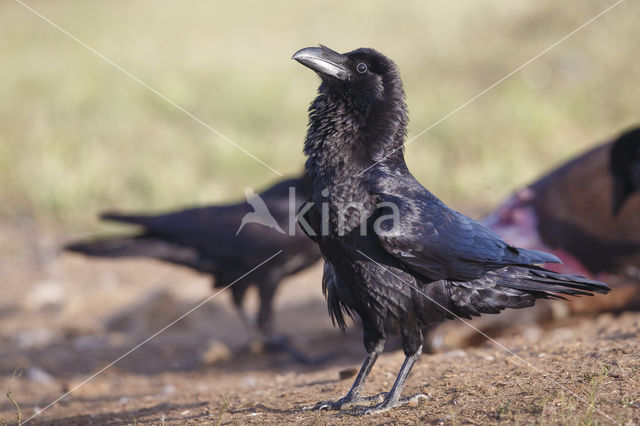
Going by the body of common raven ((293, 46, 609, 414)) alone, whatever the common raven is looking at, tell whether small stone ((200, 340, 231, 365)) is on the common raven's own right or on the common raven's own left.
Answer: on the common raven's own right

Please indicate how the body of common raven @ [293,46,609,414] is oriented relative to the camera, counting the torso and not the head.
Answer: to the viewer's left

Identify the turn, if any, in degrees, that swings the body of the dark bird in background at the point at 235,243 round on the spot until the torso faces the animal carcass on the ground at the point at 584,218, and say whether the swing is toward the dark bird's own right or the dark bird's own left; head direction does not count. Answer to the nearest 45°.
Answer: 0° — it already faces it

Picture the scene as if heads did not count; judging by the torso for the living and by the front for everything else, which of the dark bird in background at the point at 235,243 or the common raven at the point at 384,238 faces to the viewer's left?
the common raven

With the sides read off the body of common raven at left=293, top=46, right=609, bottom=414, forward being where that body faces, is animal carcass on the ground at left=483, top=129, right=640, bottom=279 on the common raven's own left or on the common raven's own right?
on the common raven's own right

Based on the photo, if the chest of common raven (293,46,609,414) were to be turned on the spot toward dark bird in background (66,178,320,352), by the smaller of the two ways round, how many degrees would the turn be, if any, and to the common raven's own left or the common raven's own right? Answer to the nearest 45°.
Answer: approximately 45° to the common raven's own right

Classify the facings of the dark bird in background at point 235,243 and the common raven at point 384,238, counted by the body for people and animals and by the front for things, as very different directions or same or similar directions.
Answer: very different directions

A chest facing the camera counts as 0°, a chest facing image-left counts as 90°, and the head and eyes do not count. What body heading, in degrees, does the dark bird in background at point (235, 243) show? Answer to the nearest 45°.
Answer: approximately 270°

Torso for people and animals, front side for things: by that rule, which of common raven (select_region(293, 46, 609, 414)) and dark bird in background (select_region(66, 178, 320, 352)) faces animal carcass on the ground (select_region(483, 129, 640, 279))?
dark bird in background (select_region(66, 178, 320, 352))
